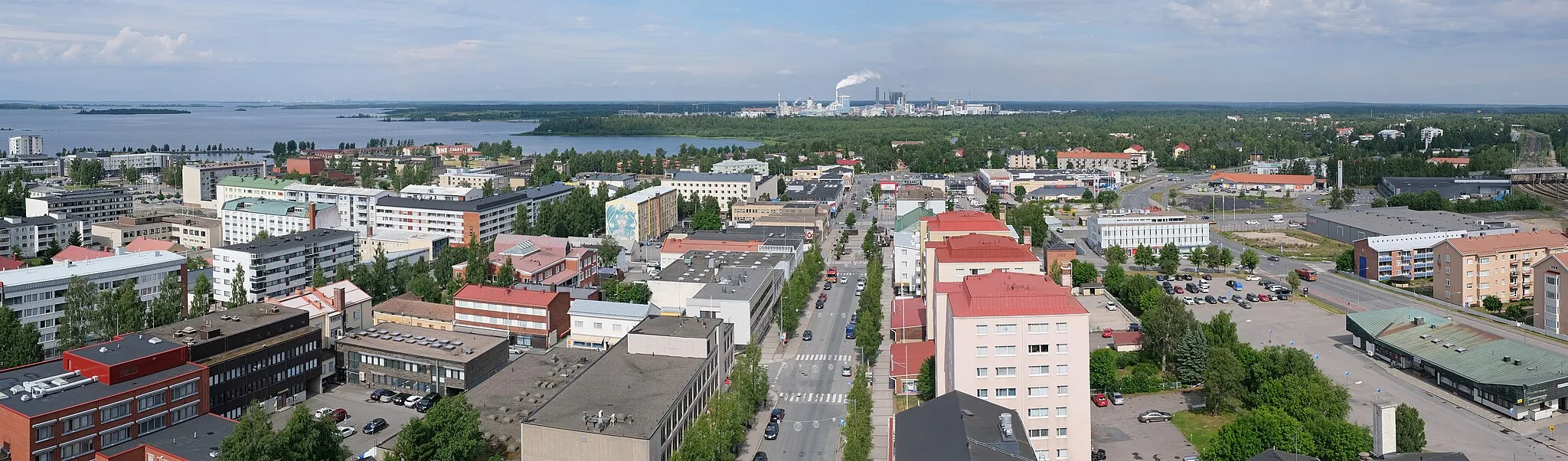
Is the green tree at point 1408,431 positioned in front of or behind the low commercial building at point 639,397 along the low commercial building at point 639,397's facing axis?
in front

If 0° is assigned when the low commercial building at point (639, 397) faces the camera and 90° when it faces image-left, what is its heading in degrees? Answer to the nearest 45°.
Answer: approximately 270°

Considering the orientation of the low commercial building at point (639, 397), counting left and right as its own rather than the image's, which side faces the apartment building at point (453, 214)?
left

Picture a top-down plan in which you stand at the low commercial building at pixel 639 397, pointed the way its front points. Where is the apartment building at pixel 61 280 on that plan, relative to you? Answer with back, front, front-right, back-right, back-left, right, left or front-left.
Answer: back-left

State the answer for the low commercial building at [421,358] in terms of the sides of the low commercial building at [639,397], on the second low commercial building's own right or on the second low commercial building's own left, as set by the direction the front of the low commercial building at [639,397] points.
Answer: on the second low commercial building's own left

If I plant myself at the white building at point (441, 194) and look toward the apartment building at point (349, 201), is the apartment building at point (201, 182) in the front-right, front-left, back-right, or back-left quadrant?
front-right
